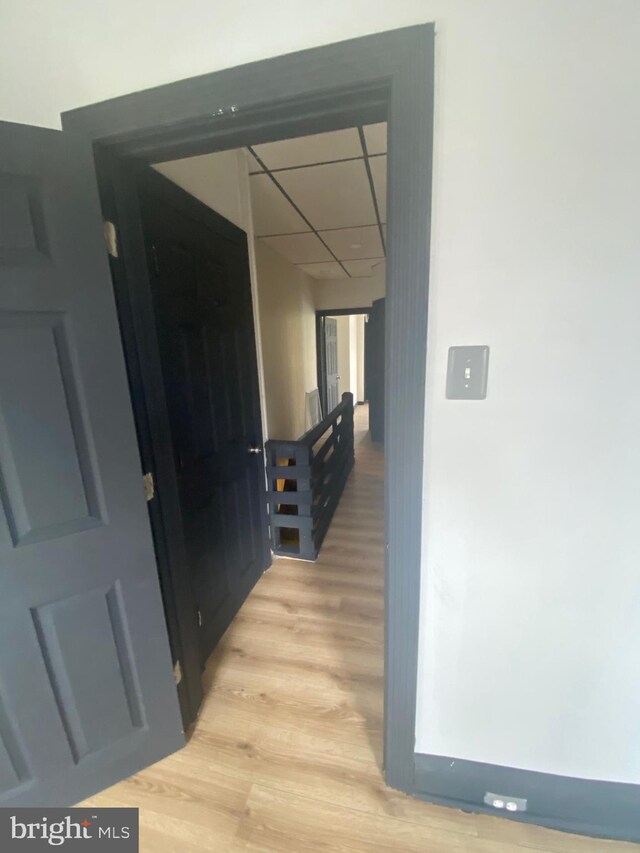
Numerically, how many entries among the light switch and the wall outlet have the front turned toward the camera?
2

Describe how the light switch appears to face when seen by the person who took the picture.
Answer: facing the viewer

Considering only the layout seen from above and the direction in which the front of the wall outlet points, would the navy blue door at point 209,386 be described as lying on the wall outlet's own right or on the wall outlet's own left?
on the wall outlet's own right

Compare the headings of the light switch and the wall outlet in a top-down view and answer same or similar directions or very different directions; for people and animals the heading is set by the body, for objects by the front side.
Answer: same or similar directions

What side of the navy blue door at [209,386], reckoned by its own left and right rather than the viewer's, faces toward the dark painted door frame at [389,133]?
front

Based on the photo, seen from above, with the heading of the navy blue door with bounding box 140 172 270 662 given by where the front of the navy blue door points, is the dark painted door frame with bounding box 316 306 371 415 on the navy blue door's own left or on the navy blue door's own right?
on the navy blue door's own left

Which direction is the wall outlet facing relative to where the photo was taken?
toward the camera

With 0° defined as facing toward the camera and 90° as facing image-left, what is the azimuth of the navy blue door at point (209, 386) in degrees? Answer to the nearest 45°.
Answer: approximately 315°

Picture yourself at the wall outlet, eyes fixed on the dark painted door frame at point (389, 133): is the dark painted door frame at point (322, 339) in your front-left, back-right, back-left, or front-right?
front-right

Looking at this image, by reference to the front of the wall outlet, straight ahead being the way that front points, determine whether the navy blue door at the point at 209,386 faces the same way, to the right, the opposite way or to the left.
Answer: to the left

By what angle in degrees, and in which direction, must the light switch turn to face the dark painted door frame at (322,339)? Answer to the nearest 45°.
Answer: approximately 135° to its right

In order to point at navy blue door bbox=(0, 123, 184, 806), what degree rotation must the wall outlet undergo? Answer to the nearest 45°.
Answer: approximately 45° to its right

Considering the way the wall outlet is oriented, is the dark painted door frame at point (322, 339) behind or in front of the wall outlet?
behind

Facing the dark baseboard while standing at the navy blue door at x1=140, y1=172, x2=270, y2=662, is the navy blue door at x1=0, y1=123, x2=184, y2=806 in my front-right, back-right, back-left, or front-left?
front-right

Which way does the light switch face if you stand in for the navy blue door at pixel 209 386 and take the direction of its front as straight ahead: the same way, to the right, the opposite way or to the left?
to the right
